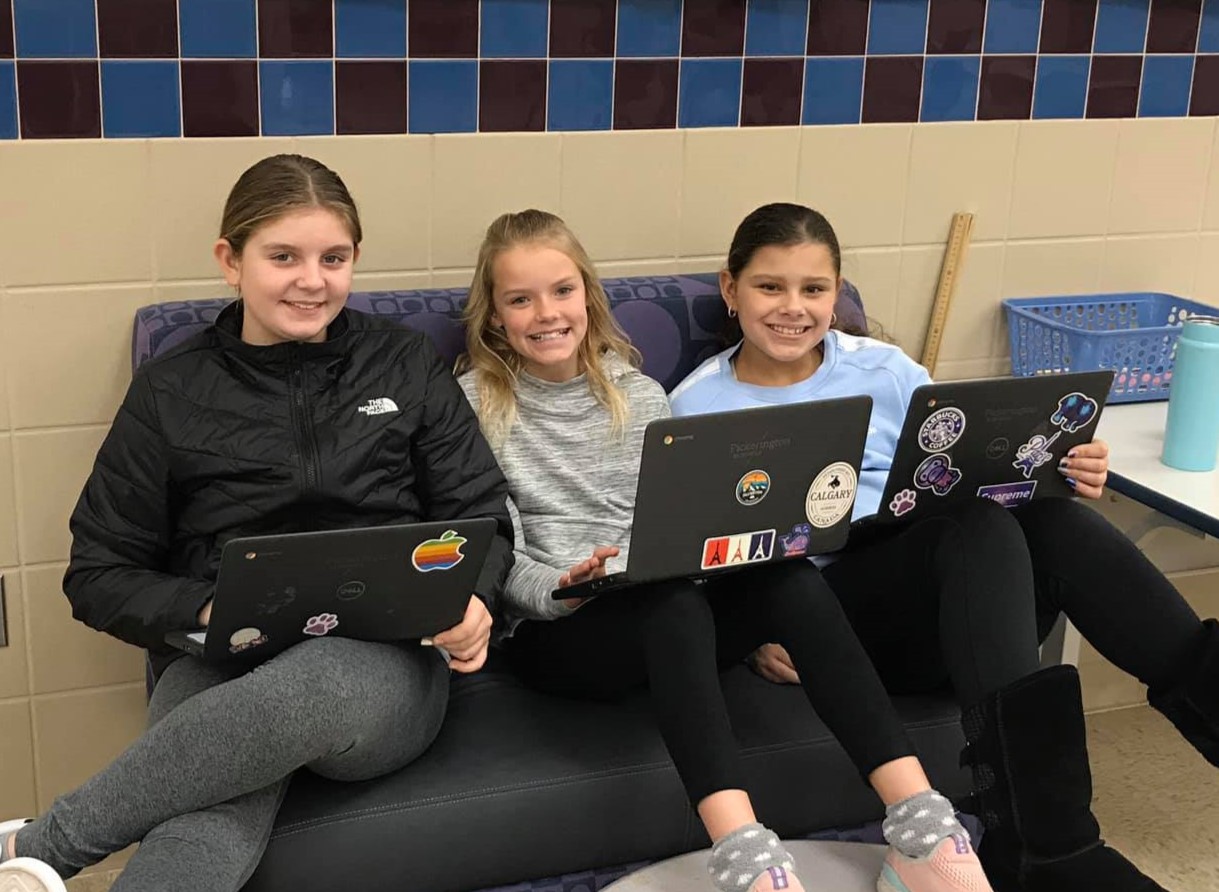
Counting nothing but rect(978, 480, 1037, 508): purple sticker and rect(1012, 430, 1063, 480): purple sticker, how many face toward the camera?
2

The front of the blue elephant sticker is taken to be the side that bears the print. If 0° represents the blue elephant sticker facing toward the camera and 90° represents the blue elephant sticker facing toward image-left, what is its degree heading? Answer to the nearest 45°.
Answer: approximately 0°

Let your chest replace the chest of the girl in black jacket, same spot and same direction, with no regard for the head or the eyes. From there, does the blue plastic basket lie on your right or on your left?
on your left

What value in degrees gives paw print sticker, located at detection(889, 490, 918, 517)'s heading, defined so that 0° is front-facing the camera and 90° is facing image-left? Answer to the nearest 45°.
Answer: approximately 0°
